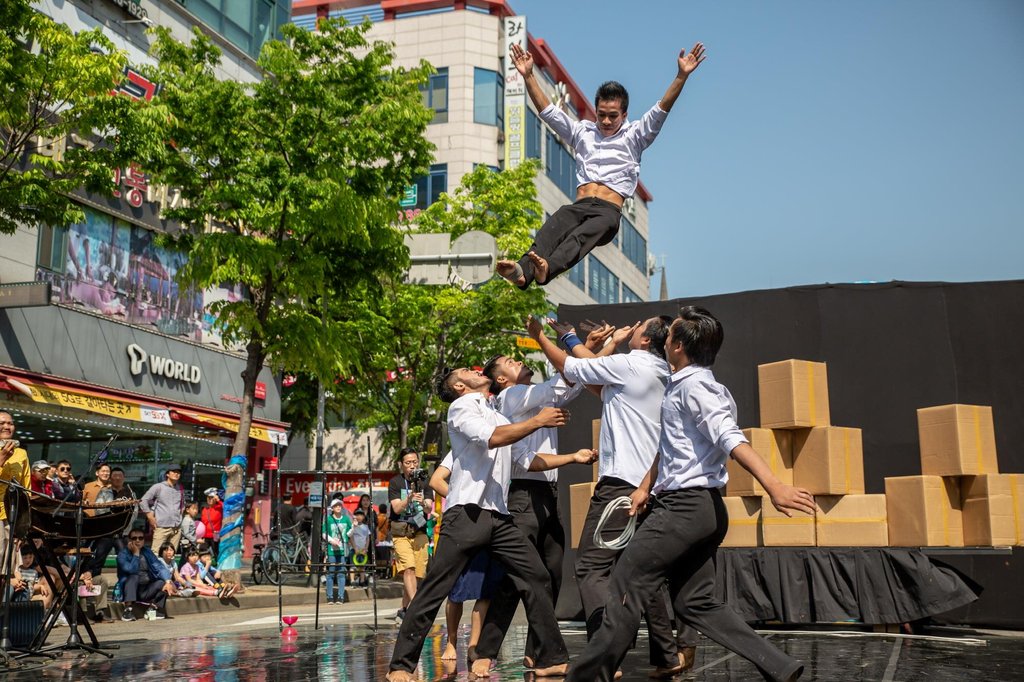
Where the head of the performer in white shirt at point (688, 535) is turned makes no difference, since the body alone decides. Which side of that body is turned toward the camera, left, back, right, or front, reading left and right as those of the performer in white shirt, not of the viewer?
left

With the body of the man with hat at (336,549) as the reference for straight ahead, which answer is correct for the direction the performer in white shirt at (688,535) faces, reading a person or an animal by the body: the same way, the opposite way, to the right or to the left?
to the right

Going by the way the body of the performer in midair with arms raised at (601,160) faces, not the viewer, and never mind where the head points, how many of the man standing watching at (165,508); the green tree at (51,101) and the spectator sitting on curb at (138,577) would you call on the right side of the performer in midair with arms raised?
3

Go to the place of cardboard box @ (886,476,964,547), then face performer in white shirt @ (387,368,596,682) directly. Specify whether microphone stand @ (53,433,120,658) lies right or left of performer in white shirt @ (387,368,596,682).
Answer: right

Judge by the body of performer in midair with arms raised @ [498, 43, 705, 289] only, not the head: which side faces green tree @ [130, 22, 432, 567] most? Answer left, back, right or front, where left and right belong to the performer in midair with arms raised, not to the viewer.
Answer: right

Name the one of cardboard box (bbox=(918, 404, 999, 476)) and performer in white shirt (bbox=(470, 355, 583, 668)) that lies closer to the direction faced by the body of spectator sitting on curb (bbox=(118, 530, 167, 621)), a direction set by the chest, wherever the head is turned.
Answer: the performer in white shirt

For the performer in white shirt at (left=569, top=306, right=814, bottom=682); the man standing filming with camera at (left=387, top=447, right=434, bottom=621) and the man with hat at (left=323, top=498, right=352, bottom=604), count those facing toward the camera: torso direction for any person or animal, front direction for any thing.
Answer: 2
